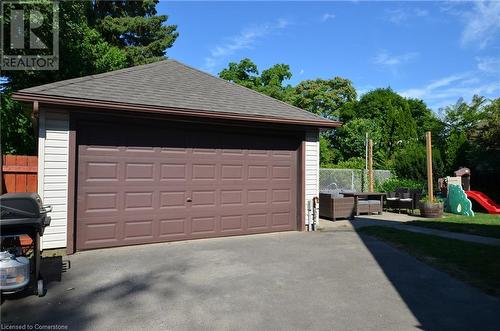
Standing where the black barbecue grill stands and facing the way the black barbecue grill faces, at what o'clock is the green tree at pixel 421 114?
The green tree is roughly at 11 o'clock from the black barbecue grill.

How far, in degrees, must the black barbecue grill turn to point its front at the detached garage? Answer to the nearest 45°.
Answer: approximately 45° to its left

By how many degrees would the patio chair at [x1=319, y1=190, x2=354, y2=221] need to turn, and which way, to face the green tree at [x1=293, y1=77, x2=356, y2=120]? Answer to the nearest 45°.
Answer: approximately 45° to its left

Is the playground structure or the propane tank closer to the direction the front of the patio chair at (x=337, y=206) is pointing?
the playground structure

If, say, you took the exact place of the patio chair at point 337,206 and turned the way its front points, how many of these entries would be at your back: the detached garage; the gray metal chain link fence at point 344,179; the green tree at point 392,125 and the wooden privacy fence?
2

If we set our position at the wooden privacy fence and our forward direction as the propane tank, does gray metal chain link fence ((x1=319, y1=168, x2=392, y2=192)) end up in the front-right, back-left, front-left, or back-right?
back-left

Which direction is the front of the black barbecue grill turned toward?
to the viewer's right

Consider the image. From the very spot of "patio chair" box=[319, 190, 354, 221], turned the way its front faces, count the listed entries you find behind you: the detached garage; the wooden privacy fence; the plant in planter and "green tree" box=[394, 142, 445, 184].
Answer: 2

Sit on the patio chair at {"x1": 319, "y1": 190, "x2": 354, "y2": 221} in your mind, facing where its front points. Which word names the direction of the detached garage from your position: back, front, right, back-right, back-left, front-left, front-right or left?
back

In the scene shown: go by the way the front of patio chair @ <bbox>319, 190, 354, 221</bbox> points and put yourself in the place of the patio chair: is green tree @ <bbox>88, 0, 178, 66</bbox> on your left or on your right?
on your left

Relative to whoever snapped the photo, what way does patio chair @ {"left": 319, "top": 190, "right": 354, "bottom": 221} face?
facing away from the viewer and to the right of the viewer

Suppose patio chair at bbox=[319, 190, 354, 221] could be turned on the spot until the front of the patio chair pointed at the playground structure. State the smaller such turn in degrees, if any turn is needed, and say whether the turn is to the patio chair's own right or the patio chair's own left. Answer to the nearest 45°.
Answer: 0° — it already faces it

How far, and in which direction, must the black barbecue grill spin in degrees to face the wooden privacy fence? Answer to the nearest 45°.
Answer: approximately 90° to its left
